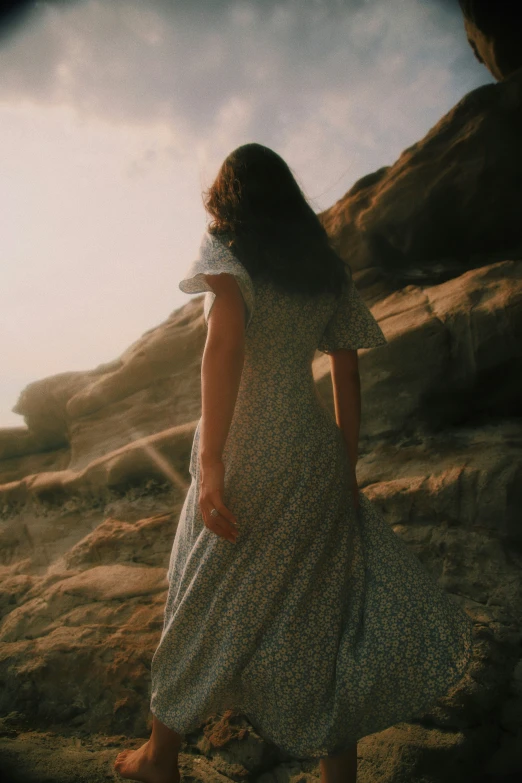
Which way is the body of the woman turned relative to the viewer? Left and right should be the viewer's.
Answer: facing away from the viewer and to the left of the viewer

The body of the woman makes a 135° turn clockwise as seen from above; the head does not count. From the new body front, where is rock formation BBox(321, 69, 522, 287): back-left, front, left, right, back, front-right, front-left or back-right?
front-left
